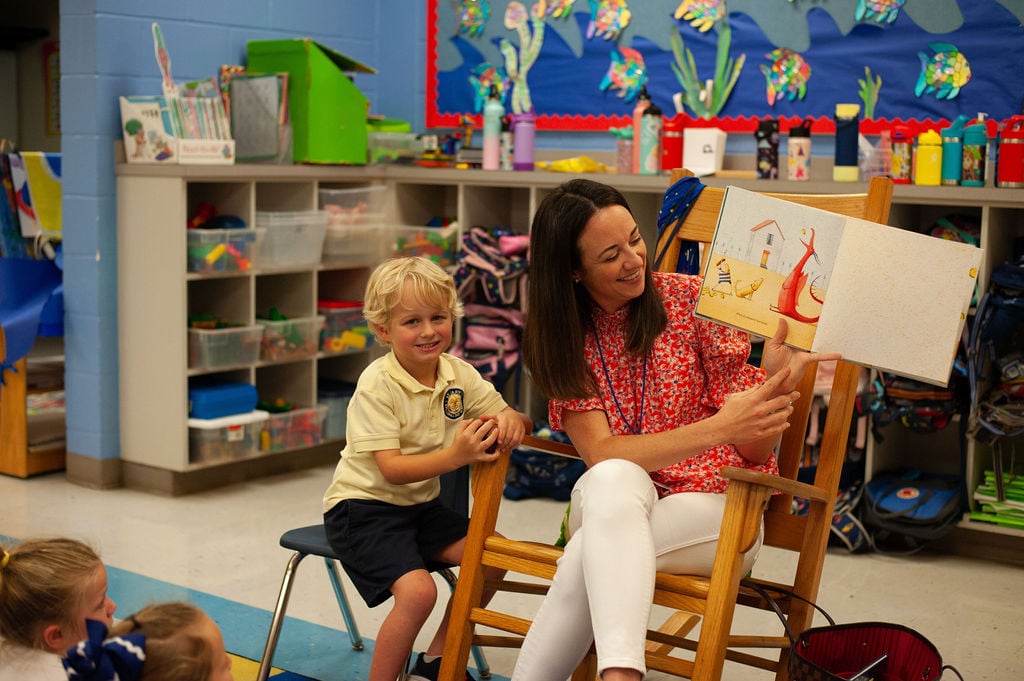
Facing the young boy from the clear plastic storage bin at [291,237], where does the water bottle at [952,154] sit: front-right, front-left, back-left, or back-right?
front-left

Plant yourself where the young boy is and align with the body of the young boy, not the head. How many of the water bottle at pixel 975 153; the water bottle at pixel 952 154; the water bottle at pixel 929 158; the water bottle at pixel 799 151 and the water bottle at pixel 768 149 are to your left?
5

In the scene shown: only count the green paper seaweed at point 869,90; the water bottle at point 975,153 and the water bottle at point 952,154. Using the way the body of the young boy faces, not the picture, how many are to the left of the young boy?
3

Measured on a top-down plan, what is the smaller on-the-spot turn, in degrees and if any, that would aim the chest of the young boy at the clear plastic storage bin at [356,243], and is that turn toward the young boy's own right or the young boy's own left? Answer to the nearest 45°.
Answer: approximately 135° to the young boy's own left

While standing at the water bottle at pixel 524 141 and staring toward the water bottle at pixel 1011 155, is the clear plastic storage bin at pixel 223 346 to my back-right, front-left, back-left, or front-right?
back-right

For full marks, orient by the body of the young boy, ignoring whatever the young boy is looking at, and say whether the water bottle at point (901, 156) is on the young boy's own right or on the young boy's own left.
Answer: on the young boy's own left

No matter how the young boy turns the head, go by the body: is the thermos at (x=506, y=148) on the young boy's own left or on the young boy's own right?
on the young boy's own left

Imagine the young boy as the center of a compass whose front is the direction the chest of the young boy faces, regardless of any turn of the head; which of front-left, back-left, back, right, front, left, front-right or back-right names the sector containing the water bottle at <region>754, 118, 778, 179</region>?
left

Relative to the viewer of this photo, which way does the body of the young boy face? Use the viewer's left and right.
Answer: facing the viewer and to the right of the viewer

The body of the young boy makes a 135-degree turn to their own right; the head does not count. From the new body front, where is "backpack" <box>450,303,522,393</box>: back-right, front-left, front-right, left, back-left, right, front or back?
right

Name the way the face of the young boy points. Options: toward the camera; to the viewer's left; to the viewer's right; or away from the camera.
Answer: toward the camera

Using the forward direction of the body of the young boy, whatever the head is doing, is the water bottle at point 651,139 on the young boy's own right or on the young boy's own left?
on the young boy's own left

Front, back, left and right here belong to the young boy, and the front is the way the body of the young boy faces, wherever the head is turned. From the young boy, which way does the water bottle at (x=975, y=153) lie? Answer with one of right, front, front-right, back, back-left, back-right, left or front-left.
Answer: left

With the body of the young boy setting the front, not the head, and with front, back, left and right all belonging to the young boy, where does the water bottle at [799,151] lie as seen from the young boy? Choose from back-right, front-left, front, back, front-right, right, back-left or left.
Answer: left
